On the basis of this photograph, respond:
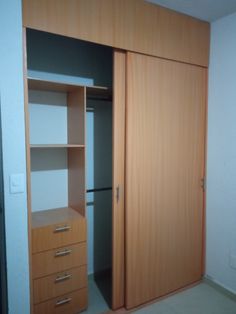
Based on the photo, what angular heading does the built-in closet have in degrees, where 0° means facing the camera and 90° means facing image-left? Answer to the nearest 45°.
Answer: approximately 315°

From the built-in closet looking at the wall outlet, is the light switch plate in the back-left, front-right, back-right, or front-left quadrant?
back-right

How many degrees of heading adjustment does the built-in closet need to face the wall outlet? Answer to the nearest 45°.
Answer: approximately 45° to its left

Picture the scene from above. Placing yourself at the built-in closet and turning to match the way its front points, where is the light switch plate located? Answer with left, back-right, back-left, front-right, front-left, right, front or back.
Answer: right

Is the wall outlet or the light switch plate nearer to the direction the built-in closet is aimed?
the wall outlet
